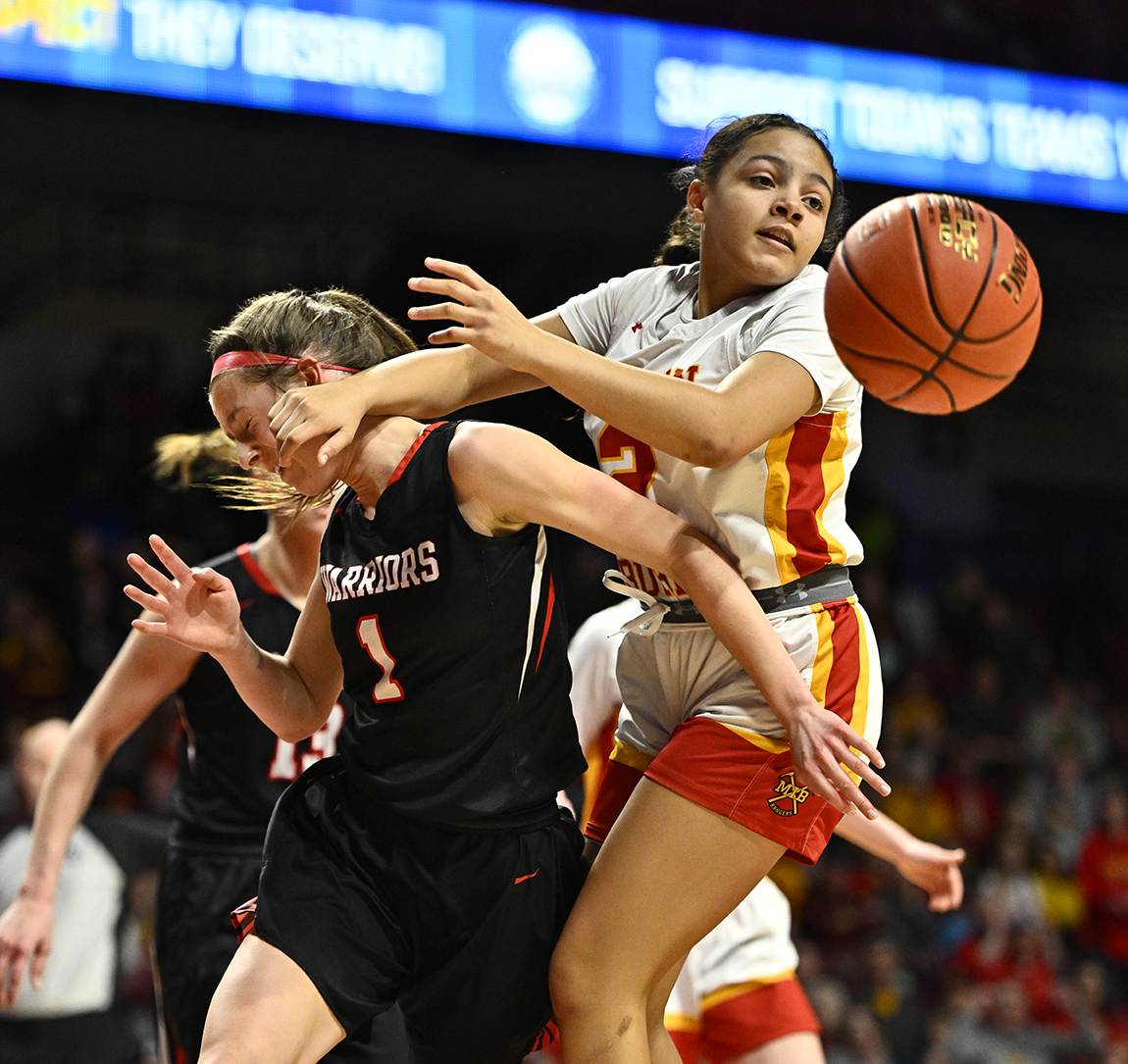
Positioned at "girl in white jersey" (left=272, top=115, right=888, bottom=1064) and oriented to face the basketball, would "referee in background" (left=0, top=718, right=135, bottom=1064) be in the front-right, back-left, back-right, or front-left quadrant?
back-left

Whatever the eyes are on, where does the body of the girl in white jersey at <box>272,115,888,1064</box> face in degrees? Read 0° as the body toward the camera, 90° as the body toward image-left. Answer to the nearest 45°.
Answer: approximately 45°

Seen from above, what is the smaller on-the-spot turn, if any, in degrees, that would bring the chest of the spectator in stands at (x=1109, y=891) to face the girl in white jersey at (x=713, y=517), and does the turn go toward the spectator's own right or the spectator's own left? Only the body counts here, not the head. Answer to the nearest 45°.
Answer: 0° — they already face them

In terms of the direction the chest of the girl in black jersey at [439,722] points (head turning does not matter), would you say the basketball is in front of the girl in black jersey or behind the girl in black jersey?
behind

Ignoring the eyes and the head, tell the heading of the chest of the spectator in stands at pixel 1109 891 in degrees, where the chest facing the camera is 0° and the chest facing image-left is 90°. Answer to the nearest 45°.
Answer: approximately 0°

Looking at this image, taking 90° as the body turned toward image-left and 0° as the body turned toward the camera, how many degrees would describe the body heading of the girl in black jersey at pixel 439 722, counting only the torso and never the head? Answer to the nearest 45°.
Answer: approximately 45°

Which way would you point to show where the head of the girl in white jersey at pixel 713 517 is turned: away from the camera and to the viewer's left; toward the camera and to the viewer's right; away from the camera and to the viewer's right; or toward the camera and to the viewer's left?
toward the camera and to the viewer's right

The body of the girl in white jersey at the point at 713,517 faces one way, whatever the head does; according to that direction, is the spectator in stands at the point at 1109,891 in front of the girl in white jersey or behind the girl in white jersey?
behind

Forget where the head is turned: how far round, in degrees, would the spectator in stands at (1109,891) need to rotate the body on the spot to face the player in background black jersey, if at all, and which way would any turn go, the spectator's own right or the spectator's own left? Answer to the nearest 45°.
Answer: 0° — they already face them
